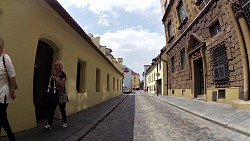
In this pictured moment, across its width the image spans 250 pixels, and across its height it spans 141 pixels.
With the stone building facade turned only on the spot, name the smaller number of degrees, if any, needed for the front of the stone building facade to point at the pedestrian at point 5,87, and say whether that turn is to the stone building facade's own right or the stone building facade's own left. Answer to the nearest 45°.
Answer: approximately 45° to the stone building facade's own left

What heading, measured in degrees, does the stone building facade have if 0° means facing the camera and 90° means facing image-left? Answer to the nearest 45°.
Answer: approximately 45°

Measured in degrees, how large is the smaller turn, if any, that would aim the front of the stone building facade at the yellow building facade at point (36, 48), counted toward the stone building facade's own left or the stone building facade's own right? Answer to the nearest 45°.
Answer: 0° — it already faces it

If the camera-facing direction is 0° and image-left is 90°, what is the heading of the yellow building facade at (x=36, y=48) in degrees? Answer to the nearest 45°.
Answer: approximately 315°
